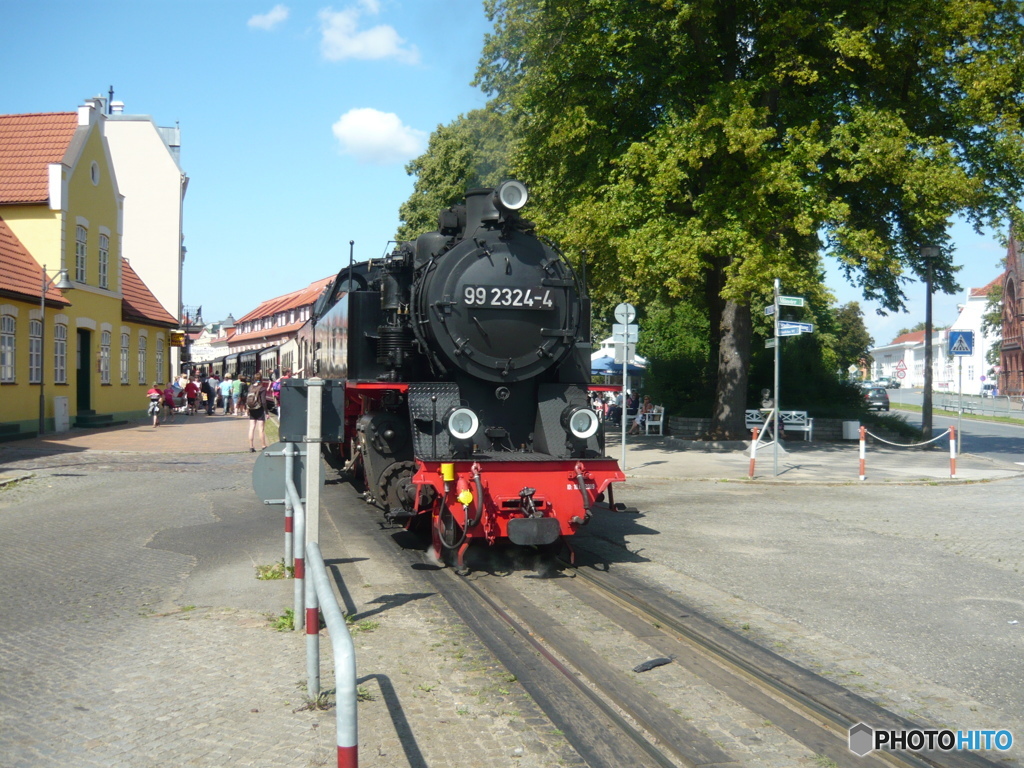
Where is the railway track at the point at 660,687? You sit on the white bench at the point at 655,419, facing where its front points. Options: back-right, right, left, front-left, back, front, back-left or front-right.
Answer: front-left

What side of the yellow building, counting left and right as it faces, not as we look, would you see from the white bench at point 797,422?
front

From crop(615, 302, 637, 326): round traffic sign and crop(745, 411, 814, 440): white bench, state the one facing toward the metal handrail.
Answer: the white bench

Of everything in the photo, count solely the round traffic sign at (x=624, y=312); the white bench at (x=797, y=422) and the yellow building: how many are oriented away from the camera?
1

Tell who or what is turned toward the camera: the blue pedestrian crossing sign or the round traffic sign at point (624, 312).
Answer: the blue pedestrian crossing sign

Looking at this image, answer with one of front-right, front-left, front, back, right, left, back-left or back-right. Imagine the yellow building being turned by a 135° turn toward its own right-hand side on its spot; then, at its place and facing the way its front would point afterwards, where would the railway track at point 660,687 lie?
left

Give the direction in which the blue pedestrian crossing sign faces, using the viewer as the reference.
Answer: facing the viewer

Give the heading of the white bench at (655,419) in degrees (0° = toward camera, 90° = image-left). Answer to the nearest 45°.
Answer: approximately 45°

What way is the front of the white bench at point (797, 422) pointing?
toward the camera

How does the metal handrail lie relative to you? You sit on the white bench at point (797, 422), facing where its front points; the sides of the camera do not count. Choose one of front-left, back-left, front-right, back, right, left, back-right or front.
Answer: front

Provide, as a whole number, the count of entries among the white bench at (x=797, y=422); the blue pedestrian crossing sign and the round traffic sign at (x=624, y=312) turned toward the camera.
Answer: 2

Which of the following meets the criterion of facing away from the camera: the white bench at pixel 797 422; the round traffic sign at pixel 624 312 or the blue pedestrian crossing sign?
the round traffic sign

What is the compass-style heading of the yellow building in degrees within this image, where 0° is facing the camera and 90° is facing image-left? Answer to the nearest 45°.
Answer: approximately 315°

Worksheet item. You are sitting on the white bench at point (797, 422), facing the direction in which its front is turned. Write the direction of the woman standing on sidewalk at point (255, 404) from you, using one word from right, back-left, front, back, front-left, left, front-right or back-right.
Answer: front-right

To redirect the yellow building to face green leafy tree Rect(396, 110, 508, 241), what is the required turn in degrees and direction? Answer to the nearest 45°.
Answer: approximately 90° to its left

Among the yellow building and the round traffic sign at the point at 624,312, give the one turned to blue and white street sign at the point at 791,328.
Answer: the yellow building
